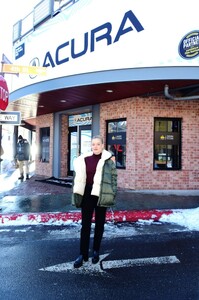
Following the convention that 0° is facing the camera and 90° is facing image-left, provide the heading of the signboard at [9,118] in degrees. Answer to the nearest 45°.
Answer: approximately 0°

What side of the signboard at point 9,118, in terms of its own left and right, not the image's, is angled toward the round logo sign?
left

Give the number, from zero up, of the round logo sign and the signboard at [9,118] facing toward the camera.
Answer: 2

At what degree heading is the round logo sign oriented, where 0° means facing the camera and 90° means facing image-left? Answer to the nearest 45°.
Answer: approximately 0°

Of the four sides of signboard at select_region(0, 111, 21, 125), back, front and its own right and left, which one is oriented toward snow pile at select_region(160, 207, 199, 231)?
left

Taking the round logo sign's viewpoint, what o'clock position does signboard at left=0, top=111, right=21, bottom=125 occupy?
The signboard is roughly at 2 o'clock from the round logo sign.

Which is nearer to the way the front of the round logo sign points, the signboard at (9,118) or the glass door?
the signboard

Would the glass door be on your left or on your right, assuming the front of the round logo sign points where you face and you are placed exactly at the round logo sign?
on your right
